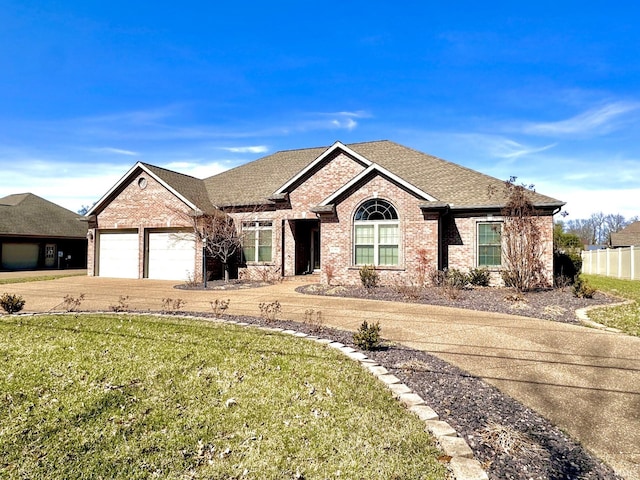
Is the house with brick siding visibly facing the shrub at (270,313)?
yes

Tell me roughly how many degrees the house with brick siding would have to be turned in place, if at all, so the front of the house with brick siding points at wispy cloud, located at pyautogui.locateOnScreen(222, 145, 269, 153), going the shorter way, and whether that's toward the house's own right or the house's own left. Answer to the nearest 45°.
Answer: approximately 135° to the house's own right

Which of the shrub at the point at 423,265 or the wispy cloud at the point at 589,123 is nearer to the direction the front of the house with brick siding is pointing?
the shrub

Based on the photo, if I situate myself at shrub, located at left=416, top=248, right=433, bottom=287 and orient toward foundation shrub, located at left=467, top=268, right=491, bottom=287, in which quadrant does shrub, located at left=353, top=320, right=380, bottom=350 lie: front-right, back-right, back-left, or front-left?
back-right

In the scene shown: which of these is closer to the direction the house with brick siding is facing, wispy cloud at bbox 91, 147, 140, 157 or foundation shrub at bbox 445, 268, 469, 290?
the foundation shrub

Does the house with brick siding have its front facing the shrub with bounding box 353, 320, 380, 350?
yes

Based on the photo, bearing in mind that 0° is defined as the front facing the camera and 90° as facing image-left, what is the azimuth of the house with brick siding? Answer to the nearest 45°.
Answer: approximately 0°

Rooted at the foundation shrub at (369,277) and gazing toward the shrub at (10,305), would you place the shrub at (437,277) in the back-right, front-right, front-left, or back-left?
back-left

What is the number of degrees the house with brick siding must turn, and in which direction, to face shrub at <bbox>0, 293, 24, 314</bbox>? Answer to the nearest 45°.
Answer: approximately 45° to its right
